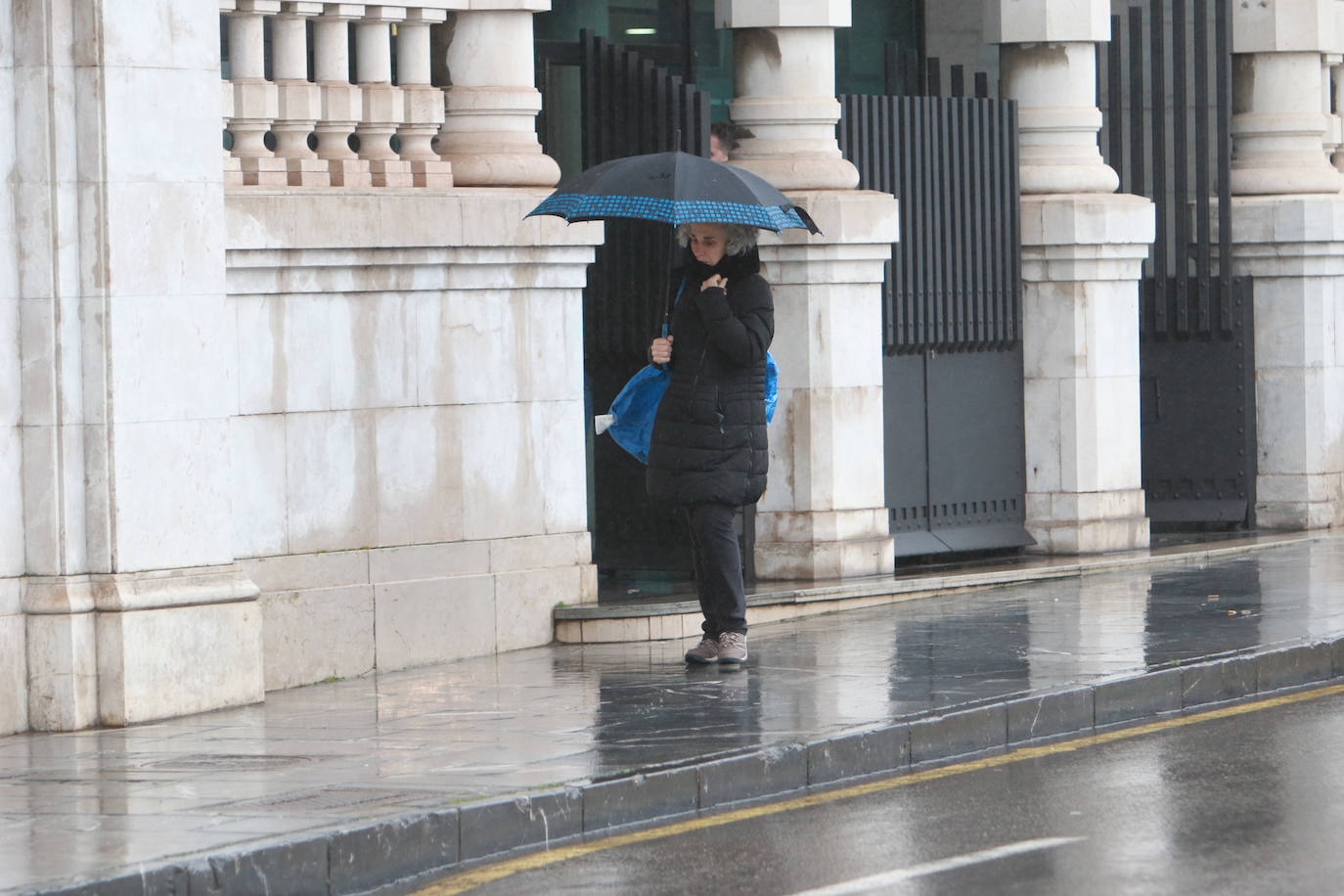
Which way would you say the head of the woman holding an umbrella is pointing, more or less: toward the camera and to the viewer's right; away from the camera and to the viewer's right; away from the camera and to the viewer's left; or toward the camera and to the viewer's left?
toward the camera and to the viewer's left

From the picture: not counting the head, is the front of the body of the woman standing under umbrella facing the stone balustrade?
no

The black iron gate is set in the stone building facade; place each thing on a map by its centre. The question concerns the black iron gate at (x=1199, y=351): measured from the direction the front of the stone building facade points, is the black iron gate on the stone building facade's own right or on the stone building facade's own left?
on the stone building facade's own left

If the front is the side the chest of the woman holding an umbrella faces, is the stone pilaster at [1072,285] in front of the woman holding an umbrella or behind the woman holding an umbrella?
behind

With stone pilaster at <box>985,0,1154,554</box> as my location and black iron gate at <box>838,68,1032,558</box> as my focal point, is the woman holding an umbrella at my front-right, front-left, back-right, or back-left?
front-left

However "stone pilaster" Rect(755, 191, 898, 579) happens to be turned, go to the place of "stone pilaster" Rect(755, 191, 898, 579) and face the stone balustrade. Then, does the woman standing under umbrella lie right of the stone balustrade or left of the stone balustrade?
left

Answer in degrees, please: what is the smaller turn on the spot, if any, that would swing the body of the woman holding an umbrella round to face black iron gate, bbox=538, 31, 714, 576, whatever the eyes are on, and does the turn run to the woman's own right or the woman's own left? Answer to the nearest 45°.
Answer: approximately 135° to the woman's own right

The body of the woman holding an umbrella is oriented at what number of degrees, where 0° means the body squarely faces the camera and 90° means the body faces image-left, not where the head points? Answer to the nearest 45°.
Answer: approximately 45°

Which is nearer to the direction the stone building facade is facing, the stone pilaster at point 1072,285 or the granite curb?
the granite curb

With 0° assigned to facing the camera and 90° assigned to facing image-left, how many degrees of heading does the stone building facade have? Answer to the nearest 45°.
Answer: approximately 315°

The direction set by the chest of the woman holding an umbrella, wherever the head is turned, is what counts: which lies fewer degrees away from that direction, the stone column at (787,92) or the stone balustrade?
the stone balustrade
